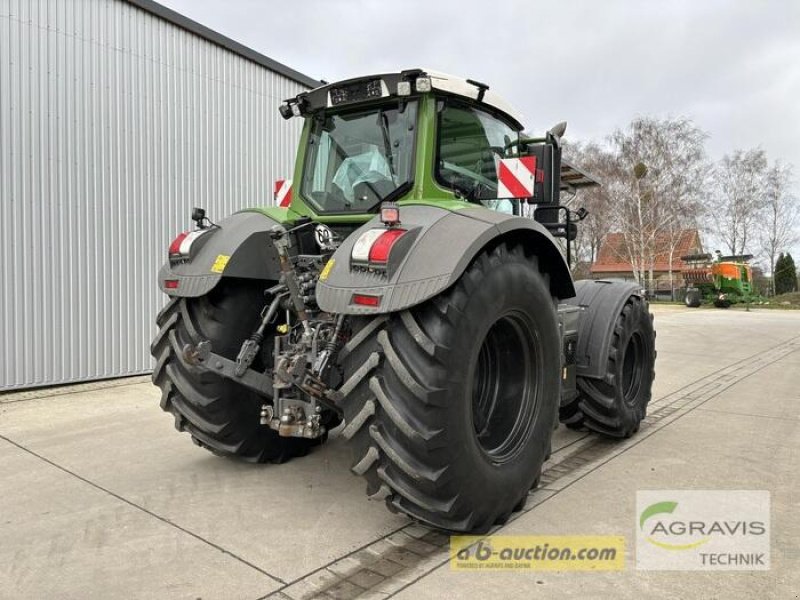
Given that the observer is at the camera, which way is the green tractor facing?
facing away from the viewer and to the right of the viewer

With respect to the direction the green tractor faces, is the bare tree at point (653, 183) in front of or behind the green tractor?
in front

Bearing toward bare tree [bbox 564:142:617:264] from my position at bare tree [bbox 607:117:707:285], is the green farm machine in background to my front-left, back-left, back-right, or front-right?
back-left

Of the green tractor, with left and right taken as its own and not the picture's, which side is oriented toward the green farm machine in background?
front

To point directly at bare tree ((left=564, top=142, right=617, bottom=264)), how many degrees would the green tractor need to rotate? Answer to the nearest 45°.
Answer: approximately 45° to its left
